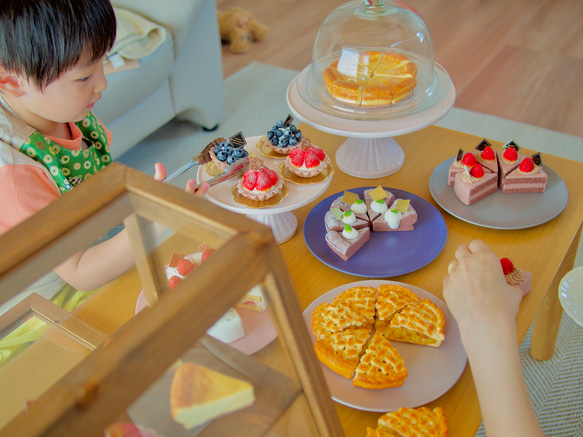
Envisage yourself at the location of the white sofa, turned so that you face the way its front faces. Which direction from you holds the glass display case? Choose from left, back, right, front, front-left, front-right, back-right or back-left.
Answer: front-right

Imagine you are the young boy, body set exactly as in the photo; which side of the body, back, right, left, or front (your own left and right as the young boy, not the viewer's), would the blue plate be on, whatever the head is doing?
front

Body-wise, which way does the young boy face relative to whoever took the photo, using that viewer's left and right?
facing the viewer and to the right of the viewer

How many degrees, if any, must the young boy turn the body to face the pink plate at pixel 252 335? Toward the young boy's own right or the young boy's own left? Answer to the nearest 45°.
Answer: approximately 45° to the young boy's own right

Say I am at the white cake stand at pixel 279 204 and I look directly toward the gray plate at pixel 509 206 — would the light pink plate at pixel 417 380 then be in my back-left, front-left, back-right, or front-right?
front-right

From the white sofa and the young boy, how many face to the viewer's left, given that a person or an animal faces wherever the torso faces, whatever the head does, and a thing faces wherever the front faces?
0

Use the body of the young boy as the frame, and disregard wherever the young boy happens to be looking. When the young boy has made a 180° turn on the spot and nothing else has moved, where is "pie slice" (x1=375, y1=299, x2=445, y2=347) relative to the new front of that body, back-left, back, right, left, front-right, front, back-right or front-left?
back

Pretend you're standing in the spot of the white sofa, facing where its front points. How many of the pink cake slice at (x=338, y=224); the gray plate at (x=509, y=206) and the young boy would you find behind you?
0
